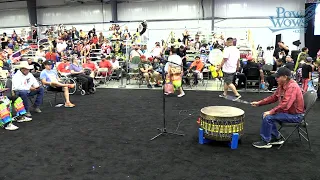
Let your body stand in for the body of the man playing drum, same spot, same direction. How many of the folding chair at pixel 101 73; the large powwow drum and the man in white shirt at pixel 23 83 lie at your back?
0

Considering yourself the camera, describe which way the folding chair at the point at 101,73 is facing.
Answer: facing the viewer and to the left of the viewer

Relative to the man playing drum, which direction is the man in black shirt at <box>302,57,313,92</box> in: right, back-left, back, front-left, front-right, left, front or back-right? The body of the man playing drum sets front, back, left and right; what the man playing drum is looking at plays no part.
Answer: right

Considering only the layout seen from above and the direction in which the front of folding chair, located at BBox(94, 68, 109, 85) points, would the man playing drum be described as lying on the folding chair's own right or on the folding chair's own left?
on the folding chair's own left

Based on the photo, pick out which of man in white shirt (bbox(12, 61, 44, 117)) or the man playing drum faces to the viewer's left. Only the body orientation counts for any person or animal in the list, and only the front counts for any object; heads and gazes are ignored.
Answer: the man playing drum

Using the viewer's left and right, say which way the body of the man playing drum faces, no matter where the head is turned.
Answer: facing to the left of the viewer

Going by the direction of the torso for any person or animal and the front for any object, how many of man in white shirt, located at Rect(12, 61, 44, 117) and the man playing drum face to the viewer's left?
1

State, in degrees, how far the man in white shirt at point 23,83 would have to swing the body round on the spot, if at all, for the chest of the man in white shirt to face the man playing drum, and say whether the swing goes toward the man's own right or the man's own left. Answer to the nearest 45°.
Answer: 0° — they already face them

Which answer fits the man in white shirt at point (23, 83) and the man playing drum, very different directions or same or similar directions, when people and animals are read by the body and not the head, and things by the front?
very different directions

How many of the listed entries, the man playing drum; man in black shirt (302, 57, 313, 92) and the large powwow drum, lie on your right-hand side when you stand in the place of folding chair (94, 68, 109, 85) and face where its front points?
0

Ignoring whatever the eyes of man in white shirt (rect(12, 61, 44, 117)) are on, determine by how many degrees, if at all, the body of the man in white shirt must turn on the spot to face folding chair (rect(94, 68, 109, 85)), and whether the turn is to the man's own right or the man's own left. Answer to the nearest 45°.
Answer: approximately 90° to the man's own left

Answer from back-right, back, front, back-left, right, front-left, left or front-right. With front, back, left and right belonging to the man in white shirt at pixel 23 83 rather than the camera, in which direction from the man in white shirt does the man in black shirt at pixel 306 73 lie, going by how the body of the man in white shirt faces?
front-left

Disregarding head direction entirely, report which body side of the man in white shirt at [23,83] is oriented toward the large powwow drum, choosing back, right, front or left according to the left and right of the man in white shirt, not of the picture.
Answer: front
